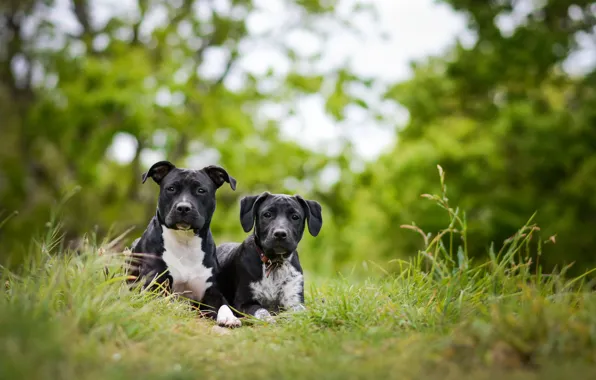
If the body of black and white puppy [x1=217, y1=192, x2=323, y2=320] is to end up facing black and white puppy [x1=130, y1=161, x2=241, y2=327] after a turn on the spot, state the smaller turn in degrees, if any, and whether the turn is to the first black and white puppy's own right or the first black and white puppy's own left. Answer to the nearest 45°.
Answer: approximately 135° to the first black and white puppy's own right

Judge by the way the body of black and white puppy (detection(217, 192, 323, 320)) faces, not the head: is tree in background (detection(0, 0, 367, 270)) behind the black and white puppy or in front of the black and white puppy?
behind

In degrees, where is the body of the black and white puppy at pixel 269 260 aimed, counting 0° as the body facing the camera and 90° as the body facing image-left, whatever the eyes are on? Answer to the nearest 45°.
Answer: approximately 315°

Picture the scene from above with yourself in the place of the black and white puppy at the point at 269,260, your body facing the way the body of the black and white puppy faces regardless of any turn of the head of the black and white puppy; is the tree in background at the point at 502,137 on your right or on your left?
on your left
